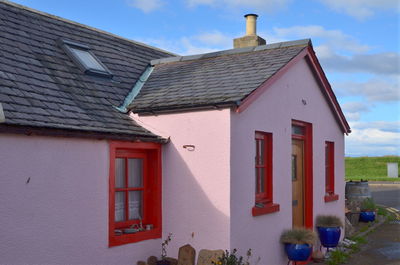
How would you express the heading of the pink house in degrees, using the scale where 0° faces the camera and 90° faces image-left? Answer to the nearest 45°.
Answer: approximately 315°
